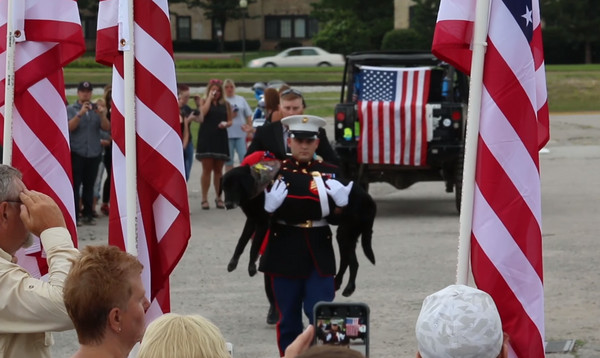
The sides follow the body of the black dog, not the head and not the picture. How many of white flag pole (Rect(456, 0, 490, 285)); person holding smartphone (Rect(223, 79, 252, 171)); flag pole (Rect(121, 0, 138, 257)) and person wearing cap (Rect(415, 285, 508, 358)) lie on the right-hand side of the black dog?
1

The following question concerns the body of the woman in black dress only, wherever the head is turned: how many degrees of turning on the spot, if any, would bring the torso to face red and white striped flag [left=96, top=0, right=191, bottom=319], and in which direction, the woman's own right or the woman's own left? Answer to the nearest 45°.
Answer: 0° — they already face it

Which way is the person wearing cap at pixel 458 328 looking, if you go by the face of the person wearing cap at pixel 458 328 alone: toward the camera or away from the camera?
away from the camera

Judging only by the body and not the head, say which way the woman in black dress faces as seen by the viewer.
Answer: toward the camera

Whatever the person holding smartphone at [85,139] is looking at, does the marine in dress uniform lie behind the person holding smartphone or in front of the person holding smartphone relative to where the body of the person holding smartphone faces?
in front

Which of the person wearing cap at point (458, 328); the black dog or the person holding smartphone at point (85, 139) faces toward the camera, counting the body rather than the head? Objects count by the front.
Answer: the person holding smartphone

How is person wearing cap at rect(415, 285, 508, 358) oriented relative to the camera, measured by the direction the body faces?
away from the camera

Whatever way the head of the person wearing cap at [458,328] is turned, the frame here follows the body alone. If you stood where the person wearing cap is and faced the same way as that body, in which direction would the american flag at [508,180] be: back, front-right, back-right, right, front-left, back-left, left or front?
front

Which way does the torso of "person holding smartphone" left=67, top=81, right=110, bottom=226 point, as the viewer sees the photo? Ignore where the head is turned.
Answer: toward the camera

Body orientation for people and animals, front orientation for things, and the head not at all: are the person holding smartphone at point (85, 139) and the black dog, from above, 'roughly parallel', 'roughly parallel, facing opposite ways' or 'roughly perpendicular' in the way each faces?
roughly perpendicular

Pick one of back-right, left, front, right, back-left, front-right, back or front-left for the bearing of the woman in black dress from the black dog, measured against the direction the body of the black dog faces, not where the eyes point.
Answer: right

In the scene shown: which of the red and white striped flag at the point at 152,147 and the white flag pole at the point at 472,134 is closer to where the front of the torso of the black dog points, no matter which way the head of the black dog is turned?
the red and white striped flag

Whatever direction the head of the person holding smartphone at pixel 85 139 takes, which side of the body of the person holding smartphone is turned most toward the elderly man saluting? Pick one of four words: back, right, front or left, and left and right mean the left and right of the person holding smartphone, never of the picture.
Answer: front

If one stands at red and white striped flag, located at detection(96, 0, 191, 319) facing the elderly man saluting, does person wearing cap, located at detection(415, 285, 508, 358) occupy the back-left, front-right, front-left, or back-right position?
front-left
